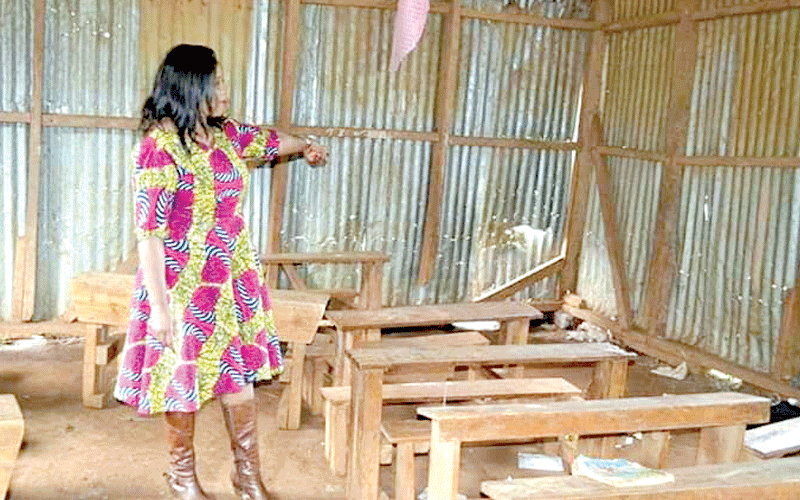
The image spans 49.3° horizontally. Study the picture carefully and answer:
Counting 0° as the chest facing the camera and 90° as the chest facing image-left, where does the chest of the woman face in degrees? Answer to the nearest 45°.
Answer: approximately 315°

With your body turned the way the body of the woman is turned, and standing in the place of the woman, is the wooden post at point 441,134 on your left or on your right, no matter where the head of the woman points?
on your left

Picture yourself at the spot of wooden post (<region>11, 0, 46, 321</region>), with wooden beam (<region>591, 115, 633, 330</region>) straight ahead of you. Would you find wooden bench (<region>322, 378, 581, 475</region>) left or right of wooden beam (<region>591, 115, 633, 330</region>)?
right

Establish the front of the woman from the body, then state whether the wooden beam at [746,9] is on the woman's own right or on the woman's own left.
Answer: on the woman's own left

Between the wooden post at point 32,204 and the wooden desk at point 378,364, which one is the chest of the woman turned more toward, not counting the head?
the wooden desk

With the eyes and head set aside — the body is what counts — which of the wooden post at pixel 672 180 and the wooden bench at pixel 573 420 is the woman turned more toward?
the wooden bench
